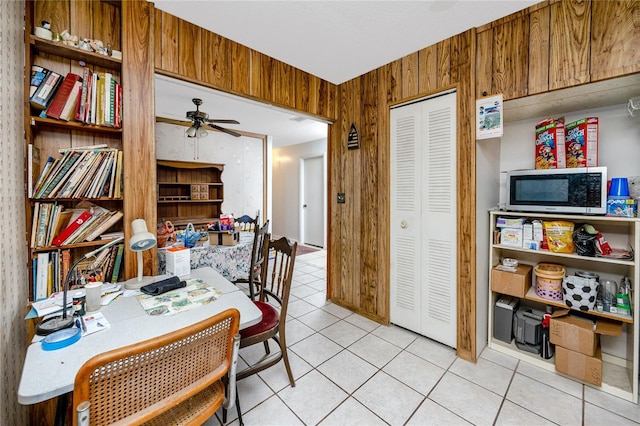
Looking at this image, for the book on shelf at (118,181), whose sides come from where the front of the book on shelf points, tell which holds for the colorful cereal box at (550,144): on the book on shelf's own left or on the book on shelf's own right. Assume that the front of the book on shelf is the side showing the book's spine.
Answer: on the book on shelf's own left

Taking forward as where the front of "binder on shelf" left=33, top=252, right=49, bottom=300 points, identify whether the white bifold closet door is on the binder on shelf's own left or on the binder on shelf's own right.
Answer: on the binder on shelf's own left

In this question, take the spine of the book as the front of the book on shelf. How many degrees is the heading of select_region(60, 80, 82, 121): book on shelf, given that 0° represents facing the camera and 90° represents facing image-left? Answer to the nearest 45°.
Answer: approximately 0°

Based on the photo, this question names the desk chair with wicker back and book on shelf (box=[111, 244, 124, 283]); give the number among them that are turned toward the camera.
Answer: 1

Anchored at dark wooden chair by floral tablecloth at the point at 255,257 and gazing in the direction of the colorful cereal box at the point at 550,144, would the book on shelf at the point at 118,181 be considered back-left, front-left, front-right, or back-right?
back-right
